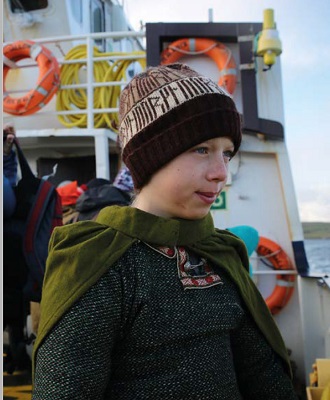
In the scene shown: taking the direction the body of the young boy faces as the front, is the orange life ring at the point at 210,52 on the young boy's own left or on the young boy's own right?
on the young boy's own left

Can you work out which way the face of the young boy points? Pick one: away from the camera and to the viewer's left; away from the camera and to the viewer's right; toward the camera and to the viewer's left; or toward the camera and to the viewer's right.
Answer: toward the camera and to the viewer's right

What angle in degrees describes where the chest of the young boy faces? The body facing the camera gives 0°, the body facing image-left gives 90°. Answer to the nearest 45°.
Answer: approximately 315°
